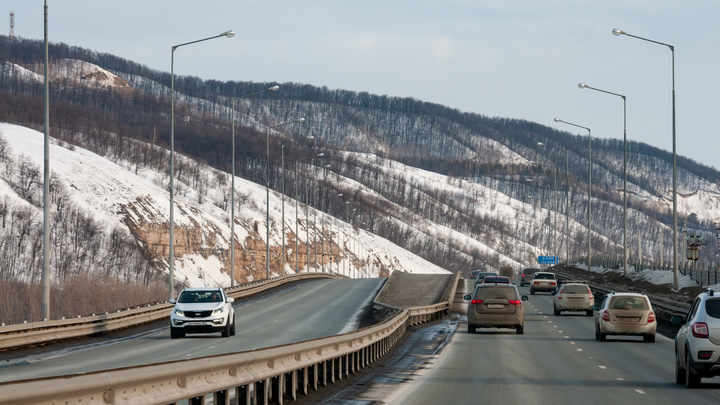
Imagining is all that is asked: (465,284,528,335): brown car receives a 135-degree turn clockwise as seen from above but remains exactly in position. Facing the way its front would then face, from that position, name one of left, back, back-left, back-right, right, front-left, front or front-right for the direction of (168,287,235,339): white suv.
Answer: back-right

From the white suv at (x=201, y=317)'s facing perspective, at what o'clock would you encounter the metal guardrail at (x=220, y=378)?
The metal guardrail is roughly at 12 o'clock from the white suv.

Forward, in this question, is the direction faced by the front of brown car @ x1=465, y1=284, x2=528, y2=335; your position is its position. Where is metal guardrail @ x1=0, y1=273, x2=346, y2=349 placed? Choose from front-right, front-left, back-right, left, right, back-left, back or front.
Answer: left

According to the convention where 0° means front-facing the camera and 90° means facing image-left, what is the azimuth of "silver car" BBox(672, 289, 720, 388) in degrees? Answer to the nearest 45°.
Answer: approximately 180°

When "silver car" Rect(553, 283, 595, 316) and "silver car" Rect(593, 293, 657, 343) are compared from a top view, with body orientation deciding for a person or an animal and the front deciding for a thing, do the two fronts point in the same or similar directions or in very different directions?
same or similar directions

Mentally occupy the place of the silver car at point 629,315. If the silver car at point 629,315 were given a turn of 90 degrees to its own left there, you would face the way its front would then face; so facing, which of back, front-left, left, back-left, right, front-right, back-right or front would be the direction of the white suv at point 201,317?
front

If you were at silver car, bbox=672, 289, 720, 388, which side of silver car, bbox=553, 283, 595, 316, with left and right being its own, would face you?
back

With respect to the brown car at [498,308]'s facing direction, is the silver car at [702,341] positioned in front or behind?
behind

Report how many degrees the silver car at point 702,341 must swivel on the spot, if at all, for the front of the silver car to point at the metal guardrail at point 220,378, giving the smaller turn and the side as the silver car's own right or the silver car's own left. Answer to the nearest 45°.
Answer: approximately 135° to the silver car's own left

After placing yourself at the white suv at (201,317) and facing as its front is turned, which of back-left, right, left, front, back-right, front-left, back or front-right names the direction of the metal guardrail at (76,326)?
right

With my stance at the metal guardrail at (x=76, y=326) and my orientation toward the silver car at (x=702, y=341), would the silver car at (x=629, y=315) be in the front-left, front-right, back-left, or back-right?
front-left

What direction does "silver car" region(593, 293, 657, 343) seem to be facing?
away from the camera

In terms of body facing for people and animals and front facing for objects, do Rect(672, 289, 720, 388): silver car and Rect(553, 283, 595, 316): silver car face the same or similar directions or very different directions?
same or similar directions

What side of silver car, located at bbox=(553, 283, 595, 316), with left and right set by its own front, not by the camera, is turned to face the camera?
back

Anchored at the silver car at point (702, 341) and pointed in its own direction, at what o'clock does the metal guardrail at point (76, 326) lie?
The metal guardrail is roughly at 10 o'clock from the silver car.

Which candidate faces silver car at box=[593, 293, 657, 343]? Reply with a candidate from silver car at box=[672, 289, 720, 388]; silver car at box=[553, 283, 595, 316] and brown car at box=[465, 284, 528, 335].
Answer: silver car at box=[672, 289, 720, 388]

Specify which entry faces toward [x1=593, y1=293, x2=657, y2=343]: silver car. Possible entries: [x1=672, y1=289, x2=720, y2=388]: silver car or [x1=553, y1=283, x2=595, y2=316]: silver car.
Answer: [x1=672, y1=289, x2=720, y2=388]: silver car

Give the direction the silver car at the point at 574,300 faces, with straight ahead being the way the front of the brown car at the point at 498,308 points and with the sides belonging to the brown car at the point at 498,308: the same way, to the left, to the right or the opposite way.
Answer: the same way

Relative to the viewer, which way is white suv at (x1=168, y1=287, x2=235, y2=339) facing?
toward the camera

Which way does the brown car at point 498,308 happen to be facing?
away from the camera
